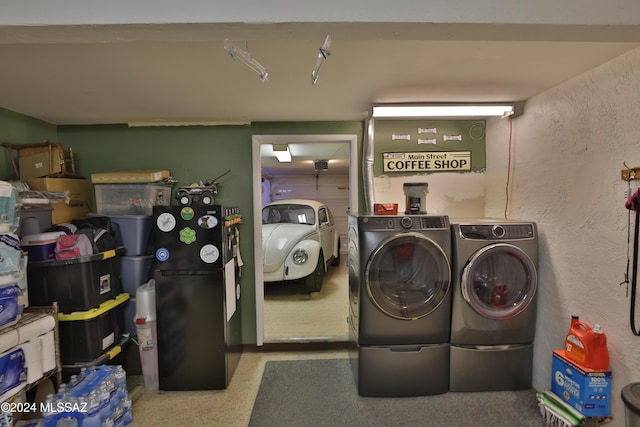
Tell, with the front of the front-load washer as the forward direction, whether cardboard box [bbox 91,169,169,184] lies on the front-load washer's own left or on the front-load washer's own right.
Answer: on the front-load washer's own right

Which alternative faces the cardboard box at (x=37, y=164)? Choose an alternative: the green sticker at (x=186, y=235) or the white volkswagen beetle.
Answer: the white volkswagen beetle

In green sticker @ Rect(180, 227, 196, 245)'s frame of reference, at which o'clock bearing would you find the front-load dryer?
The front-load dryer is roughly at 10 o'clock from the green sticker.

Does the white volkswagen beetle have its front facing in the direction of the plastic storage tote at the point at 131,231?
yes

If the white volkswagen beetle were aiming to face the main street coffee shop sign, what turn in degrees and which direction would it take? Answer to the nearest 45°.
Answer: approximately 90° to its left

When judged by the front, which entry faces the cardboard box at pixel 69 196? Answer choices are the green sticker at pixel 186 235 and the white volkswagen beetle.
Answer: the white volkswagen beetle
